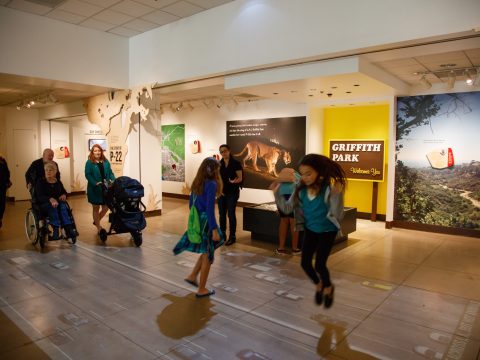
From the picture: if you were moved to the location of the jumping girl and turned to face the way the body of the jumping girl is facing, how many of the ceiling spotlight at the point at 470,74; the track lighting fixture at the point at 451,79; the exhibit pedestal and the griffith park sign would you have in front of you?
0

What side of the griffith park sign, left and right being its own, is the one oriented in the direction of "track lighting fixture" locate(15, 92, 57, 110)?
right

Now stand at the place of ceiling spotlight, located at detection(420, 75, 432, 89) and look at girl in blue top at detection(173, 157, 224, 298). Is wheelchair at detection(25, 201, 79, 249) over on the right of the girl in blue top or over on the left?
right

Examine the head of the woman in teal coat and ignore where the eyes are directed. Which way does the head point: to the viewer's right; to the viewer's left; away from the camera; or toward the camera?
toward the camera

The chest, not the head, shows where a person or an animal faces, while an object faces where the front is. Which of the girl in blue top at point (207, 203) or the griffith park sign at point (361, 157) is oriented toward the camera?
the griffith park sign

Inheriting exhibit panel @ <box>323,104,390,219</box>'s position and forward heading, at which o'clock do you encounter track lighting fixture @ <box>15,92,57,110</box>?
The track lighting fixture is roughly at 3 o'clock from the exhibit panel.

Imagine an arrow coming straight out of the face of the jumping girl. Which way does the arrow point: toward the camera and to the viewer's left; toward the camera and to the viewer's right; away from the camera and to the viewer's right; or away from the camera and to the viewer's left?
toward the camera and to the viewer's left

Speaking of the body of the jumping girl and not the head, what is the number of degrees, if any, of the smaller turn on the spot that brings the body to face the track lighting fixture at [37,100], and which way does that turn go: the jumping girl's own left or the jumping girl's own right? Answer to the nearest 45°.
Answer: approximately 90° to the jumping girl's own right

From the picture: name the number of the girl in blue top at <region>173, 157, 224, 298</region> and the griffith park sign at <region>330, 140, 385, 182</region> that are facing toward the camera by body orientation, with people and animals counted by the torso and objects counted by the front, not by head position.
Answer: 1

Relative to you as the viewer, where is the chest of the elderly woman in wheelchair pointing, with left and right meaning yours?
facing the viewer and to the right of the viewer

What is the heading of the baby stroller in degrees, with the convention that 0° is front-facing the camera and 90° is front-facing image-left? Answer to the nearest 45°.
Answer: approximately 315°

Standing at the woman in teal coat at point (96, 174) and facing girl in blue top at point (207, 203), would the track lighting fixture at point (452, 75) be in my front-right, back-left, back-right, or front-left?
front-left

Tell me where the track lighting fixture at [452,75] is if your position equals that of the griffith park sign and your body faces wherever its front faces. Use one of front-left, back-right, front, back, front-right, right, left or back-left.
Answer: front-left

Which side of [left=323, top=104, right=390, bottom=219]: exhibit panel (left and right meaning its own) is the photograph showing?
front
